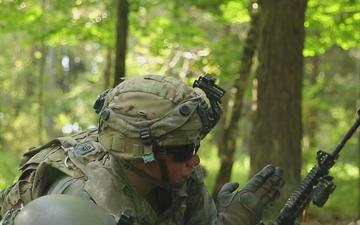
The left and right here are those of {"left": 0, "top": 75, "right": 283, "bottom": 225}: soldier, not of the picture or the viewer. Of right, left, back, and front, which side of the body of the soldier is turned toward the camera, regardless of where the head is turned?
right

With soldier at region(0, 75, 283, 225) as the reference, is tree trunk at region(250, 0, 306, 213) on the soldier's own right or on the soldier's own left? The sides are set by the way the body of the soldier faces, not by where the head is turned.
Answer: on the soldier's own left

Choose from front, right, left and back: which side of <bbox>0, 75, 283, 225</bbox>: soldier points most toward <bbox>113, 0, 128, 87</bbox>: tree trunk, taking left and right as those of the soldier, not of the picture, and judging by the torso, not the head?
left
